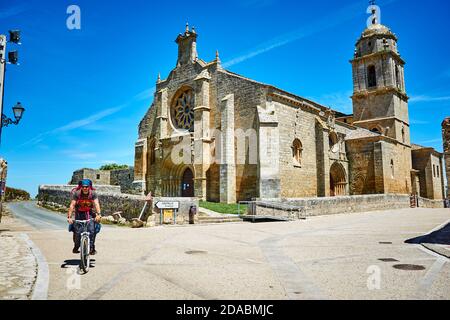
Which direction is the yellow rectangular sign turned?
toward the camera

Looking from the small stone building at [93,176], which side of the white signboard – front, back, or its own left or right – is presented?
back

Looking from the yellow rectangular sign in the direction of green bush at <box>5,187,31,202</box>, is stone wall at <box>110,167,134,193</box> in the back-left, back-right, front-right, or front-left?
front-right

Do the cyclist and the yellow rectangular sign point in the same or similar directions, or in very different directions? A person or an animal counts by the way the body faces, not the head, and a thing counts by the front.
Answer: same or similar directions

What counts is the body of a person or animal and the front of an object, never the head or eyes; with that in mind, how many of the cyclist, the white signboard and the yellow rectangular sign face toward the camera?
3

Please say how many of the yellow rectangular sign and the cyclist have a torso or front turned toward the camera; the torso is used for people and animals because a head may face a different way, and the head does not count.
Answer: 2

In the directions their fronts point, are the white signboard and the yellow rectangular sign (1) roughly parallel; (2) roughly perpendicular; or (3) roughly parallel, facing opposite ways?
roughly parallel

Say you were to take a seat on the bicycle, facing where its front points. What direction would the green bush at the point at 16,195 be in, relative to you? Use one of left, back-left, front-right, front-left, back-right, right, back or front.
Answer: back

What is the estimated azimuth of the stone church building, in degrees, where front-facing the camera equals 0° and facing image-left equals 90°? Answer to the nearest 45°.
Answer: approximately 45°

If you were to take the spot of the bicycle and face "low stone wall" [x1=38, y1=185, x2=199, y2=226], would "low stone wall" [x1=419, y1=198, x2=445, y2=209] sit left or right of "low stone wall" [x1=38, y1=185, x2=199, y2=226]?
right

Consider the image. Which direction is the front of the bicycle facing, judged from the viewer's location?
facing the viewer

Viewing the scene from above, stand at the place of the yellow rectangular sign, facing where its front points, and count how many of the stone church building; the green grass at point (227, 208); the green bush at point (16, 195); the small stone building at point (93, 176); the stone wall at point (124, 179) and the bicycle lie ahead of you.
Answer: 1

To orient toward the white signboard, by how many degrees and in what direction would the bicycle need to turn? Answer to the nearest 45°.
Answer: approximately 180°

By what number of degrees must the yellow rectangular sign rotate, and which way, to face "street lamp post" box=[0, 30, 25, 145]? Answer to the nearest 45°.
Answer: approximately 45° to its right

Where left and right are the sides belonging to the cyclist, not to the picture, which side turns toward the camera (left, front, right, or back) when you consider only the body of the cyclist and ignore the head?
front

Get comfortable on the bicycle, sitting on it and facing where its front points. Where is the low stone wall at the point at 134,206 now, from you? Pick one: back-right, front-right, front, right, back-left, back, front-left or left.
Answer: back
